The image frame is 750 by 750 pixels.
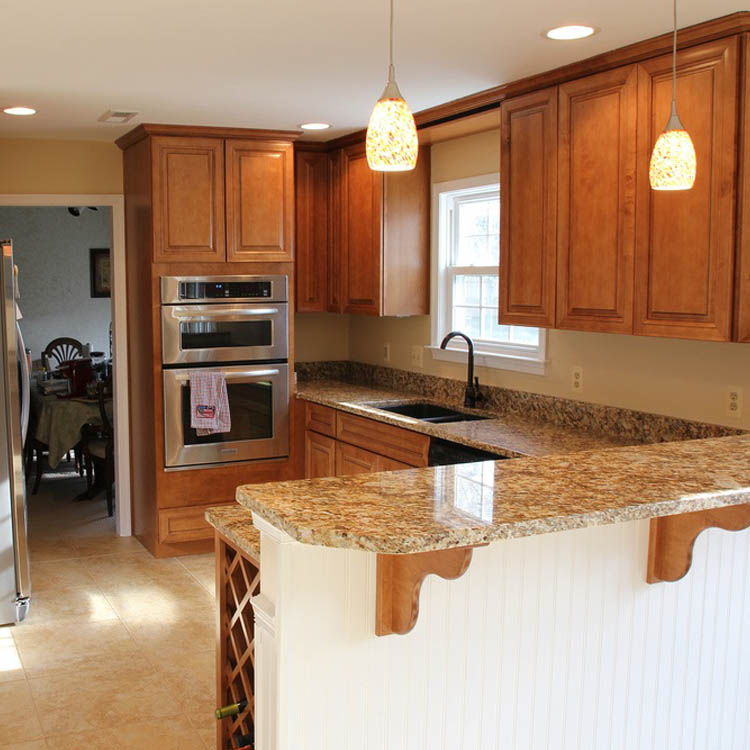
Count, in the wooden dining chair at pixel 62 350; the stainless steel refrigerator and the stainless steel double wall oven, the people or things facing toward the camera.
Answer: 2

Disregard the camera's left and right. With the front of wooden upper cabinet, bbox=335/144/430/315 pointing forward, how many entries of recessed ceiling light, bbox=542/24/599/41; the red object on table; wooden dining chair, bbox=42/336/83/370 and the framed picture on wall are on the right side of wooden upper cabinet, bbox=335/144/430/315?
3

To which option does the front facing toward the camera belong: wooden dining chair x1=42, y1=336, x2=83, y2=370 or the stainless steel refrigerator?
the wooden dining chair

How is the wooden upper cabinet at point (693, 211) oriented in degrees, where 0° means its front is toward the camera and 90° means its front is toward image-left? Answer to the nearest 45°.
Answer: approximately 45°

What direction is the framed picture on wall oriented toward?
toward the camera

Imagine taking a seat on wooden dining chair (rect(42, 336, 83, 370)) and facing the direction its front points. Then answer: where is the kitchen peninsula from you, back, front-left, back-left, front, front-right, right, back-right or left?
front

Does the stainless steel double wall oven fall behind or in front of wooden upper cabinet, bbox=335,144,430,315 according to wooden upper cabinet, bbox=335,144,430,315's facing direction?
in front

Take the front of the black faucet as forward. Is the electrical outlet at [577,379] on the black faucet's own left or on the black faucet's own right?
on the black faucet's own left

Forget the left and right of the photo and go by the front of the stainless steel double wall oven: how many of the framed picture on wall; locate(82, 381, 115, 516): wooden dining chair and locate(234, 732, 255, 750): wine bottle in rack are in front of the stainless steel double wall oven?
1

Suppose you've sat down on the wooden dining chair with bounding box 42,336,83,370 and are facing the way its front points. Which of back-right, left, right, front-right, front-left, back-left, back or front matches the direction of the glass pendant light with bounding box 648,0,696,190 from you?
front

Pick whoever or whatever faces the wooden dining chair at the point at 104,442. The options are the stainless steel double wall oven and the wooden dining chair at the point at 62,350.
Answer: the wooden dining chair at the point at 62,350

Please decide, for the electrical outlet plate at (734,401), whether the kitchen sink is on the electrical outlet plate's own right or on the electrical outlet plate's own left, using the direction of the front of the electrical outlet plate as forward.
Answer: on the electrical outlet plate's own right

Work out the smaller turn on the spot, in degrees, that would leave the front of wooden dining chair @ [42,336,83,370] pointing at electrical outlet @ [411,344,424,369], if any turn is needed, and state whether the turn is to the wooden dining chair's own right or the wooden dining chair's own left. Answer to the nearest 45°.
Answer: approximately 45° to the wooden dining chair's own left

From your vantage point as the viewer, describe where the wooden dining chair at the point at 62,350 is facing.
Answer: facing the viewer

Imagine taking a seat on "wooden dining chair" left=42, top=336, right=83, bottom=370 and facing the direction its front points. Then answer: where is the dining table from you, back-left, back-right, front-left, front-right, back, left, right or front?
front

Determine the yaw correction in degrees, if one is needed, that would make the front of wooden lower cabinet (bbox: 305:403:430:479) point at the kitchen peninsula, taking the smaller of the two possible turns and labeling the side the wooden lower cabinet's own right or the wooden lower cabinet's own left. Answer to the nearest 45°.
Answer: approximately 45° to the wooden lower cabinet's own left
